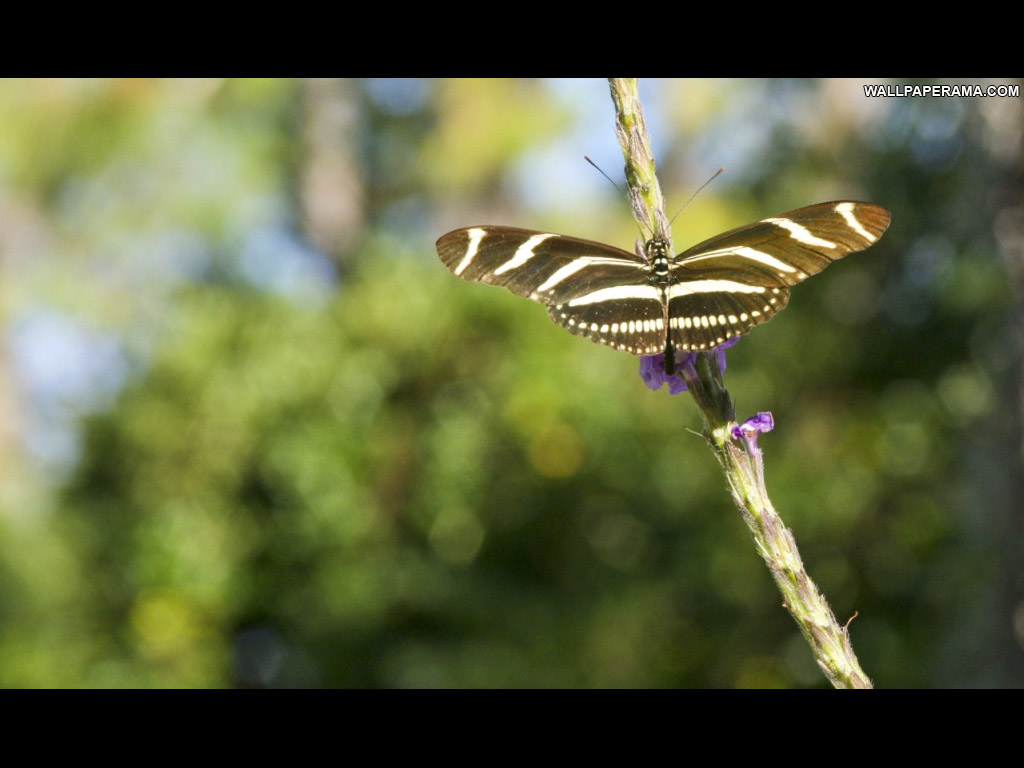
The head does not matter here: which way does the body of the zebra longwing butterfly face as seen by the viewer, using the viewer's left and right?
facing away from the viewer
